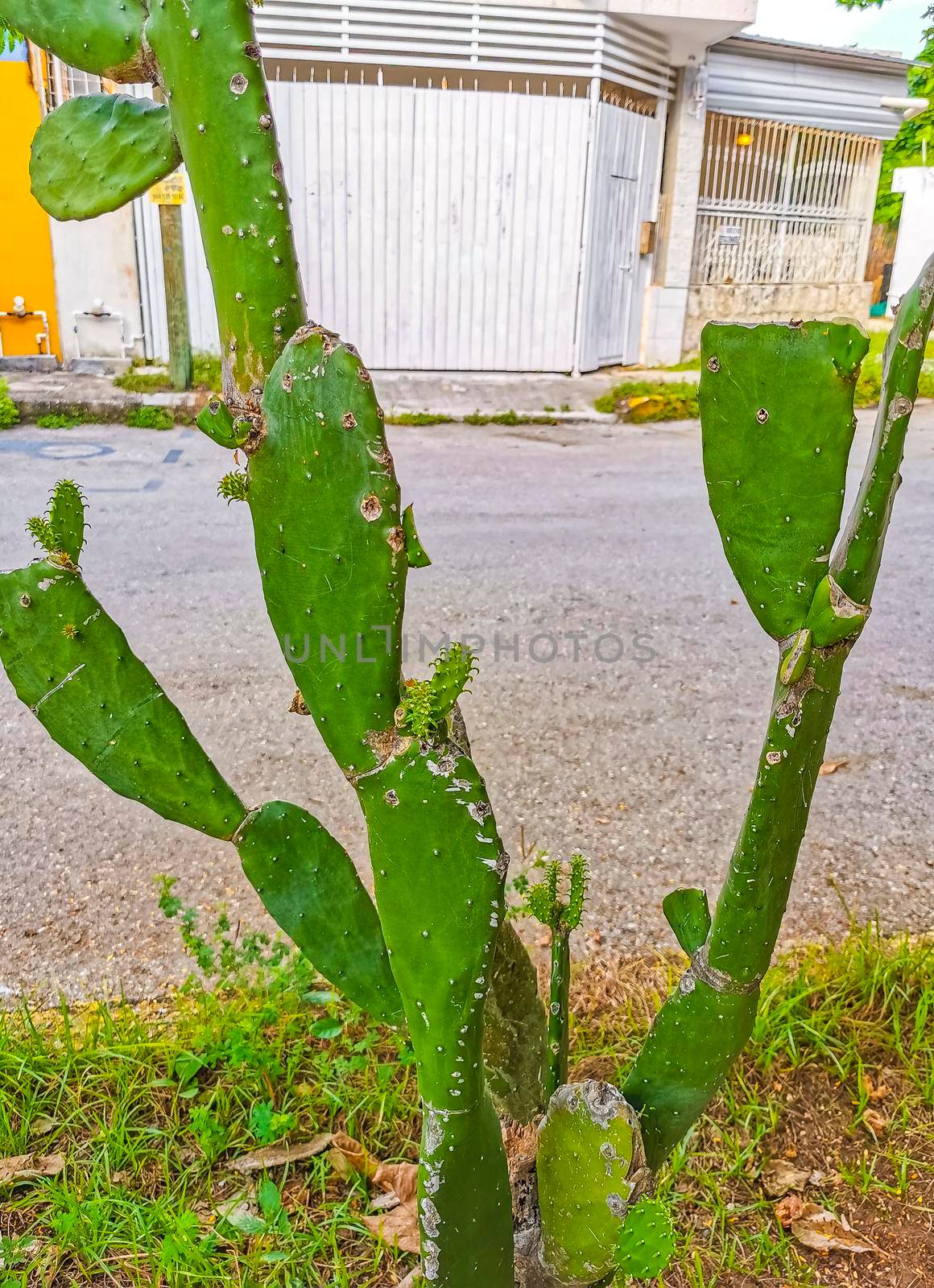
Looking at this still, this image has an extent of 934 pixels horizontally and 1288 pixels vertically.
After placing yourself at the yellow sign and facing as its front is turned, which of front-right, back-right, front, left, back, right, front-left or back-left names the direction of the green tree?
back-left

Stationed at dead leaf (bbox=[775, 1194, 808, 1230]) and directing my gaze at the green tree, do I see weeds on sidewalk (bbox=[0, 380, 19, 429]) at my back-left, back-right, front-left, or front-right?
front-left

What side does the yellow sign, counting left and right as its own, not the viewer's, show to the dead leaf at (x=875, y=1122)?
front

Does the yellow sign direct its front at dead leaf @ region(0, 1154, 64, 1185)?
yes

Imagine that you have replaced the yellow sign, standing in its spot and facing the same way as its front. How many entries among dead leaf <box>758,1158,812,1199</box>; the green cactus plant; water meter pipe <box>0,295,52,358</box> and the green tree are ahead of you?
2

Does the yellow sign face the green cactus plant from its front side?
yes

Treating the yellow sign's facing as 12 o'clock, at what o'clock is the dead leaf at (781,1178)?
The dead leaf is roughly at 12 o'clock from the yellow sign.

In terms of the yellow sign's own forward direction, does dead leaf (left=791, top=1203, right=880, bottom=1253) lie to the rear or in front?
in front

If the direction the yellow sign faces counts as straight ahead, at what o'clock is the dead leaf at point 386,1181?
The dead leaf is roughly at 12 o'clock from the yellow sign.

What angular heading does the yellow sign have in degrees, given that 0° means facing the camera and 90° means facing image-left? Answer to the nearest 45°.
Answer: approximately 0°

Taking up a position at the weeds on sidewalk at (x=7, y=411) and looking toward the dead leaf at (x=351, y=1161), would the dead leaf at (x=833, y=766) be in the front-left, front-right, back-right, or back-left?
front-left

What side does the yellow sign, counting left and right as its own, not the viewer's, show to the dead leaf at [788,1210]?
front

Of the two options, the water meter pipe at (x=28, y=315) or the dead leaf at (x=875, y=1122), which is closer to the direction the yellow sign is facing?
the dead leaf

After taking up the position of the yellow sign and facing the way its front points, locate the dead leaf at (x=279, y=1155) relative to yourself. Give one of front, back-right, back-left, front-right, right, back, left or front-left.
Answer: front

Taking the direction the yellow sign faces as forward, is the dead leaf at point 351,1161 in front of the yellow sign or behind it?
in front

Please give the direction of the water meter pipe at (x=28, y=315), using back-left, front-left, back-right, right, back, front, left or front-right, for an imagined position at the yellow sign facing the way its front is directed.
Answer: back-right

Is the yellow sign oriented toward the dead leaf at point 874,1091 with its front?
yes
